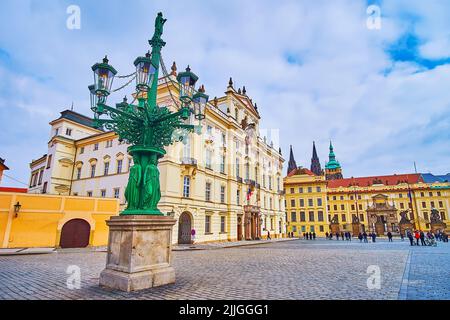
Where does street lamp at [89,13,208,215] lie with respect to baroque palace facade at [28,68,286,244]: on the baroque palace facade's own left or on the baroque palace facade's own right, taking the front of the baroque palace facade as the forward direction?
on the baroque palace facade's own right

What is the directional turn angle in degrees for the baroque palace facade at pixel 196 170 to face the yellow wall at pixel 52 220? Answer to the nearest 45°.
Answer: approximately 90° to its right

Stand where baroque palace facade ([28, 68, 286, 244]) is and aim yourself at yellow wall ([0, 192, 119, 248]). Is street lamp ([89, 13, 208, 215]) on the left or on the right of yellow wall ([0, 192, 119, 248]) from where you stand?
left

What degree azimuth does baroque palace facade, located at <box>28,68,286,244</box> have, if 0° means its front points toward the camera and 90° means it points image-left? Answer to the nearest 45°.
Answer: approximately 315°

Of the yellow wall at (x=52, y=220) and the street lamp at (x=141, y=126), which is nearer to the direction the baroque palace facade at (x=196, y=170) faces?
the street lamp
